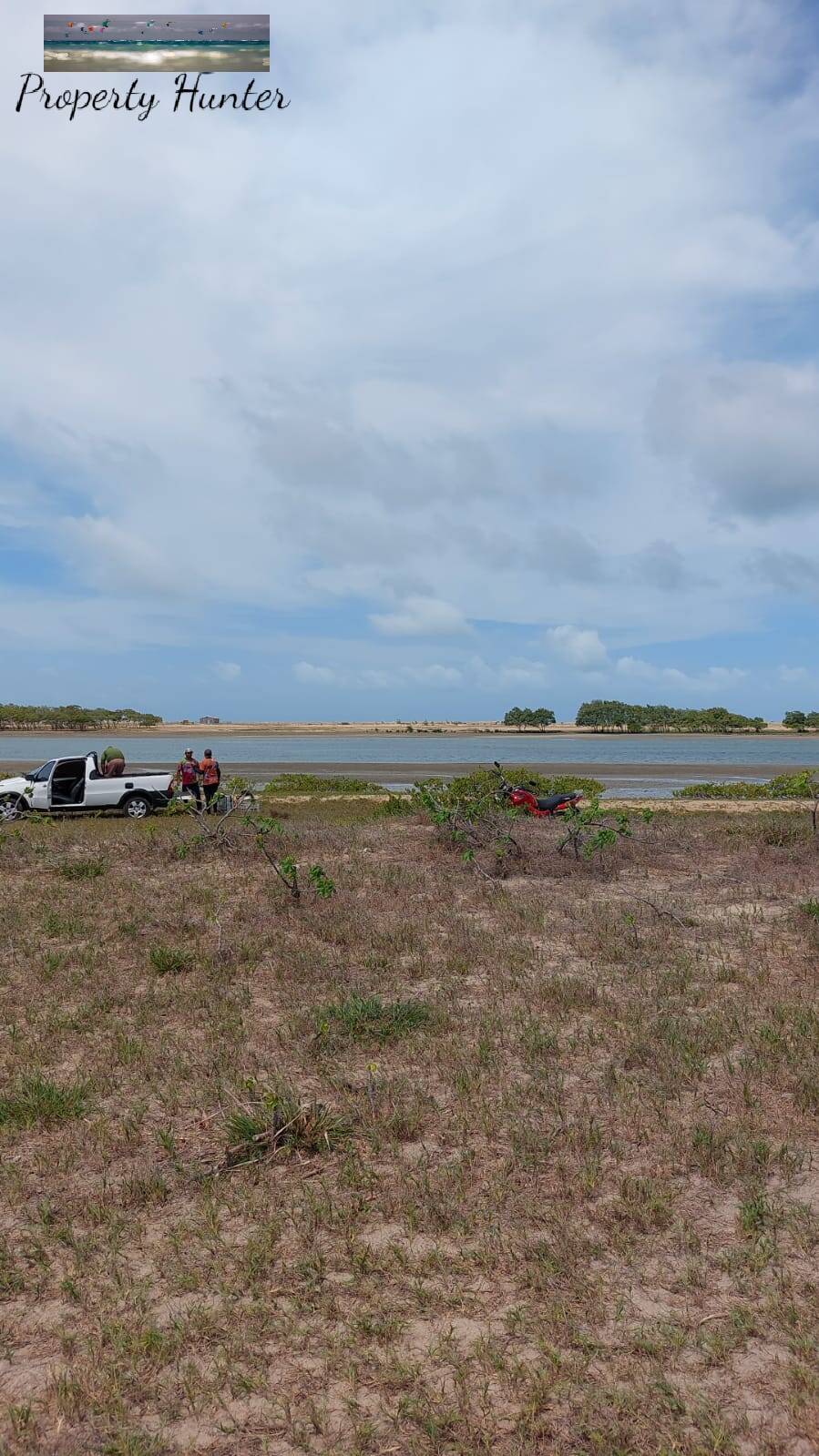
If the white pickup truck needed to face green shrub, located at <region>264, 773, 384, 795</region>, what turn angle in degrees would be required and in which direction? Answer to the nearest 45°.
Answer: approximately 135° to its right

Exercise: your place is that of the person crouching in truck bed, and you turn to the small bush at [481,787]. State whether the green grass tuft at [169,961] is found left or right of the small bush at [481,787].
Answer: right

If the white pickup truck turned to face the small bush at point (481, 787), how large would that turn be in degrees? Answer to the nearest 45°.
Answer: approximately 135° to its left

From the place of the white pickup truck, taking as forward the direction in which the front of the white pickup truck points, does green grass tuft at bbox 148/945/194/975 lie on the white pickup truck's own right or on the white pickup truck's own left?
on the white pickup truck's own left

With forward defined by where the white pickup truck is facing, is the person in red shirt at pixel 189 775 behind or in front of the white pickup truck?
behind

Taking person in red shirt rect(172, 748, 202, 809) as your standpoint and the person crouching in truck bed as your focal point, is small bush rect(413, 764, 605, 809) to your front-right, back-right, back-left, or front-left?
back-right

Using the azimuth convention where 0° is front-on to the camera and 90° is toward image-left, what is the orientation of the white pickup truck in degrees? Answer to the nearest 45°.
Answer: approximately 90°
